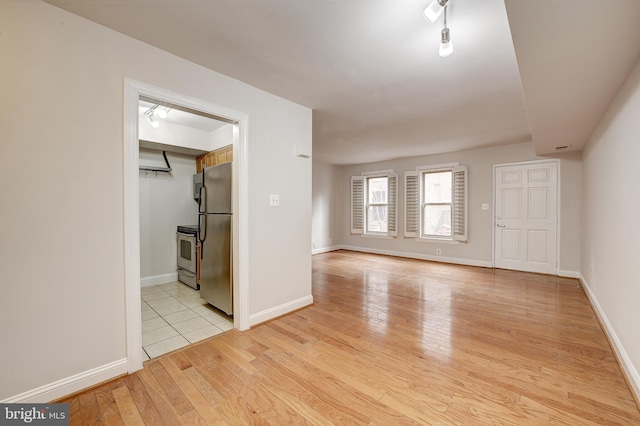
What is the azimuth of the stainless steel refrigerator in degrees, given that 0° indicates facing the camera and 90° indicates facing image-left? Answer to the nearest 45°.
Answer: approximately 45°

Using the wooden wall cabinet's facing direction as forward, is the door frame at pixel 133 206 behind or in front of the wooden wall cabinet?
in front

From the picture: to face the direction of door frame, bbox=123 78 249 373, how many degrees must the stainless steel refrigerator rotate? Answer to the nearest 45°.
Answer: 0° — it already faces it

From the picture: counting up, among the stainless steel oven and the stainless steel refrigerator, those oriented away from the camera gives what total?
0

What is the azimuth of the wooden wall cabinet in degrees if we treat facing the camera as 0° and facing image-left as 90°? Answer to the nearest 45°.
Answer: approximately 45°
